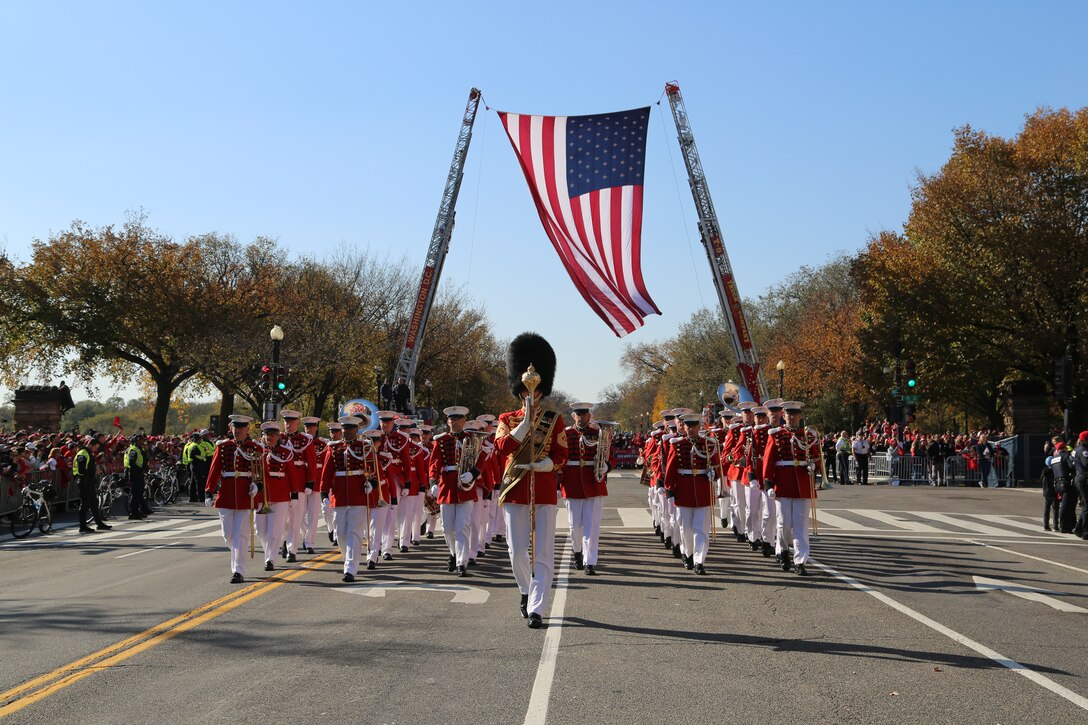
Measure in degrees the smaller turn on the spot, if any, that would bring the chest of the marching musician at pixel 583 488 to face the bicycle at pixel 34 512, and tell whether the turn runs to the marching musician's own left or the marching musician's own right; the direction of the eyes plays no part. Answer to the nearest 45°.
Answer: approximately 135° to the marching musician's own right

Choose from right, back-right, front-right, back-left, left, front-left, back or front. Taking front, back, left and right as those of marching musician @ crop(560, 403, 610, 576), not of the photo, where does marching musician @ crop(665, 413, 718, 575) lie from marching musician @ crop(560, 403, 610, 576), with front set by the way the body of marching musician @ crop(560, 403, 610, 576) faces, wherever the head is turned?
left

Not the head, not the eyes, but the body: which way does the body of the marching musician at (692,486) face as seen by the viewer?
toward the camera

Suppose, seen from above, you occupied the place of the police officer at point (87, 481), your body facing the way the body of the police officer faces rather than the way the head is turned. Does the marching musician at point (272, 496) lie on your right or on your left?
on your right

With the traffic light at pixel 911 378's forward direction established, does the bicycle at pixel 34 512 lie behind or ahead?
ahead

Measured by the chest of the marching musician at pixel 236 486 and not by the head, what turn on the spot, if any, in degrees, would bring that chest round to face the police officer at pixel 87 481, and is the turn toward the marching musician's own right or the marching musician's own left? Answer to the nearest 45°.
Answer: approximately 180°

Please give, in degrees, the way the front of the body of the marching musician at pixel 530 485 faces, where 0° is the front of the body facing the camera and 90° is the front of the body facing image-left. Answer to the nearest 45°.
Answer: approximately 0°

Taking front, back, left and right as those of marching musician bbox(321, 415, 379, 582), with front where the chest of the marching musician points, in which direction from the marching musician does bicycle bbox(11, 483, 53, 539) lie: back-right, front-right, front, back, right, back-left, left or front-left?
back-right

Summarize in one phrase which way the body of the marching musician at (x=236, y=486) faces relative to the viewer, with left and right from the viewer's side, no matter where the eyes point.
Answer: facing the viewer

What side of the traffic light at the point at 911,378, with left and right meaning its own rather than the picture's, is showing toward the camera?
front

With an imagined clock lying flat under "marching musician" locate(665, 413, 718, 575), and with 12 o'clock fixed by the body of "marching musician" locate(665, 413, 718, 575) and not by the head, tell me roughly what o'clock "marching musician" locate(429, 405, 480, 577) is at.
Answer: "marching musician" locate(429, 405, 480, 577) is roughly at 3 o'clock from "marching musician" locate(665, 413, 718, 575).
